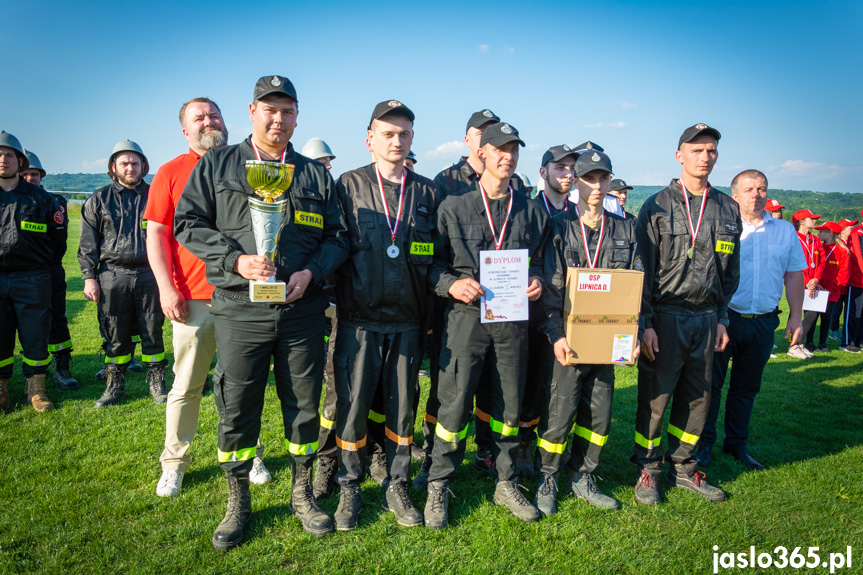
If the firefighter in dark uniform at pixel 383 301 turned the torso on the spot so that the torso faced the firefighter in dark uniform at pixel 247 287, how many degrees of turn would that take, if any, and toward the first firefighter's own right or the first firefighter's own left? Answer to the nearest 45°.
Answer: approximately 90° to the first firefighter's own right

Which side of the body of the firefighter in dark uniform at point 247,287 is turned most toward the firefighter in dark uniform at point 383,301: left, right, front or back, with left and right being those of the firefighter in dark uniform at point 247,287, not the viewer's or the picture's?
left

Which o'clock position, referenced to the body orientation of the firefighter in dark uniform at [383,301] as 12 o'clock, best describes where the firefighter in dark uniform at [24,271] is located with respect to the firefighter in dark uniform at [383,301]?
the firefighter in dark uniform at [24,271] is roughly at 4 o'clock from the firefighter in dark uniform at [383,301].

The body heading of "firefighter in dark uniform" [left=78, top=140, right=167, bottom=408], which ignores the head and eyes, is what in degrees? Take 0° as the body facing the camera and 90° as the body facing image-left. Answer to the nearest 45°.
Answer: approximately 0°

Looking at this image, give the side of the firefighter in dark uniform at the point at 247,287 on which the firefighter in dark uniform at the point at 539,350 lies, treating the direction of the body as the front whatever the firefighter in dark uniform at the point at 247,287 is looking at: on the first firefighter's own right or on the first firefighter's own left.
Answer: on the first firefighter's own left

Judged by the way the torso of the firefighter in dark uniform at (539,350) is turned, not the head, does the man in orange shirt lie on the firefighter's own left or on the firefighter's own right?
on the firefighter's own right
